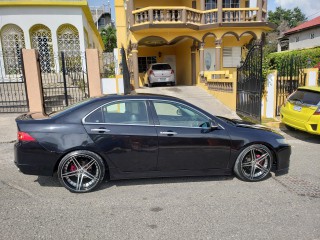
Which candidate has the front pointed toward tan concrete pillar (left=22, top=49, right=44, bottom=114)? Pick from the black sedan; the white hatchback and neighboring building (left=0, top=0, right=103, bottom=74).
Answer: the neighboring building

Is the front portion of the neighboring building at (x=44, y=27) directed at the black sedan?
yes

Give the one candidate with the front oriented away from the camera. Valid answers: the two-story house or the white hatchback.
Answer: the white hatchback

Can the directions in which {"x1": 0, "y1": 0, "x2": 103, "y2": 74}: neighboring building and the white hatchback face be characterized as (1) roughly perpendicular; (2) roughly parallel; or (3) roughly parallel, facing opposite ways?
roughly parallel, facing opposite ways

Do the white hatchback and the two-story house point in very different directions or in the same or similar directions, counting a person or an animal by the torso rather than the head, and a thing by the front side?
very different directions

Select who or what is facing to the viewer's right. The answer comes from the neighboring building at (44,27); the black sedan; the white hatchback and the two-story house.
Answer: the black sedan

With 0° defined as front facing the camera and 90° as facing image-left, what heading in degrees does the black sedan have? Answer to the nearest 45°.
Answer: approximately 270°

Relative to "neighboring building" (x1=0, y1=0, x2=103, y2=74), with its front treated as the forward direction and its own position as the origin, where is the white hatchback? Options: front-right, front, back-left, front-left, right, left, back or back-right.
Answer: left

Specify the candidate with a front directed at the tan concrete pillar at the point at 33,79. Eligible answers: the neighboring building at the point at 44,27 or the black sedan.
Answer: the neighboring building

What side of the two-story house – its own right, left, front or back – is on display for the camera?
front

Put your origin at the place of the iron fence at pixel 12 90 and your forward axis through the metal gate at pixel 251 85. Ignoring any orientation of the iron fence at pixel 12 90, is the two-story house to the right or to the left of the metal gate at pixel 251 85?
left

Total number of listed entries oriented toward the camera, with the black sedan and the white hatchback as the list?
0

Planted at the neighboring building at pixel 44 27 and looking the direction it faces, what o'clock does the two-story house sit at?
The two-story house is roughly at 9 o'clock from the neighboring building.

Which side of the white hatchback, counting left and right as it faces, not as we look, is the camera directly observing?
back
